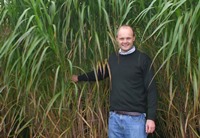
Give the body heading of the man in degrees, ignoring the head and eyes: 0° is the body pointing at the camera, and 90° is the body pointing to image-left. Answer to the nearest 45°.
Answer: approximately 0°
